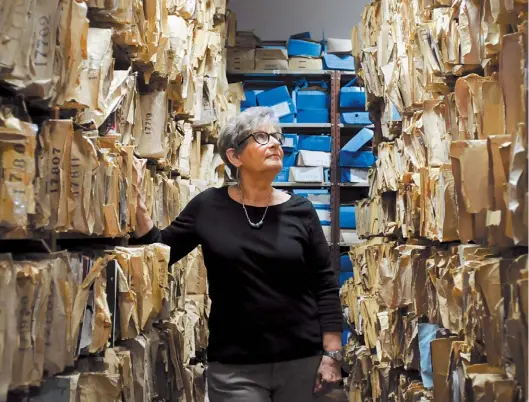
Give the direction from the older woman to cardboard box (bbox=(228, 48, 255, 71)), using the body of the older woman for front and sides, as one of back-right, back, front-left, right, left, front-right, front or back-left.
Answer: back

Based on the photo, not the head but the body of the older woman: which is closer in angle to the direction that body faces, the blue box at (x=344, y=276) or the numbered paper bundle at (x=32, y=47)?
the numbered paper bundle

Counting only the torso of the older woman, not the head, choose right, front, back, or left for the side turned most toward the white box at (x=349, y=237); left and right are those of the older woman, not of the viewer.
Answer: back

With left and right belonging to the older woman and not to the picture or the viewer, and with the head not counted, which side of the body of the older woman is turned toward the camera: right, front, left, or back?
front

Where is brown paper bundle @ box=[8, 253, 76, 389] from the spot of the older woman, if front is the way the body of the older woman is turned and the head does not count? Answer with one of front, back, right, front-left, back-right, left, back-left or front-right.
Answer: front-right

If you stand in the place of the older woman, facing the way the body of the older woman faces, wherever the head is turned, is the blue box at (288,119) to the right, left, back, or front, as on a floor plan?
back

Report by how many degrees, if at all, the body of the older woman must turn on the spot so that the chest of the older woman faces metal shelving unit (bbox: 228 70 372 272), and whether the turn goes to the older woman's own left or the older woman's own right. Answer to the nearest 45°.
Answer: approximately 180°

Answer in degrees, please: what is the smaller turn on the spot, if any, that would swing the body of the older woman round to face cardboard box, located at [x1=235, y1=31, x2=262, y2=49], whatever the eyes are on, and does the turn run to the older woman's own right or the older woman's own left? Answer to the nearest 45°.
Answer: approximately 180°

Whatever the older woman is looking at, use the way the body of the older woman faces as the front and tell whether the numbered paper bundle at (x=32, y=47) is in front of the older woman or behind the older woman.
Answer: in front

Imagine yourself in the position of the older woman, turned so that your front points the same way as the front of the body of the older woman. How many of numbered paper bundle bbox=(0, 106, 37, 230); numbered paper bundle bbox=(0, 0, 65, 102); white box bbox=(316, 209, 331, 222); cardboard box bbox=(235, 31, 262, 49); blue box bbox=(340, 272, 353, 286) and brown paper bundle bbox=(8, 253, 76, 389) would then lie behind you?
3

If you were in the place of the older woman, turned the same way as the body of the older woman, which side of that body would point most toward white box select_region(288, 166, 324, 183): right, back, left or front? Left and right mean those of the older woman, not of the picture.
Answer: back

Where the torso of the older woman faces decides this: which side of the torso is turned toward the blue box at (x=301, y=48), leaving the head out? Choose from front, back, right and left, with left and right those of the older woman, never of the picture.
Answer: back

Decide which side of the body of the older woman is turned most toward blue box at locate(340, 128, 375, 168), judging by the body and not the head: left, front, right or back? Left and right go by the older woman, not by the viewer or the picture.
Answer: back

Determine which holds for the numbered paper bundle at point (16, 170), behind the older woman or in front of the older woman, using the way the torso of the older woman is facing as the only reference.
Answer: in front

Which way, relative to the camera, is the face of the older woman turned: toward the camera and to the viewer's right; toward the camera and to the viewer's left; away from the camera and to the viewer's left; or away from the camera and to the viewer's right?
toward the camera and to the viewer's right

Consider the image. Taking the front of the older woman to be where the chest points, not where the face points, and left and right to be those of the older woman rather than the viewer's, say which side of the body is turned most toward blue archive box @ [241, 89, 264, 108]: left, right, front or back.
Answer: back

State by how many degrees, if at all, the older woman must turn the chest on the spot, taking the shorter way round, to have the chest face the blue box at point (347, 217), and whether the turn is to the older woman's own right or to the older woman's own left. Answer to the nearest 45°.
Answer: approximately 180°
